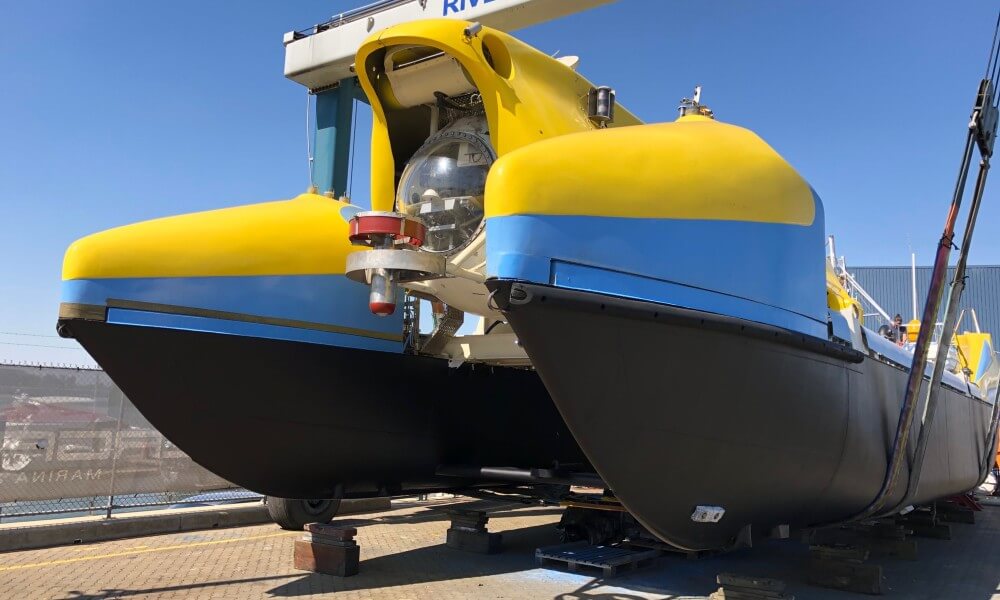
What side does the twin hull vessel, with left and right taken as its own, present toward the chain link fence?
right

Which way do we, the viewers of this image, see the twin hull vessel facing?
facing the viewer and to the left of the viewer
